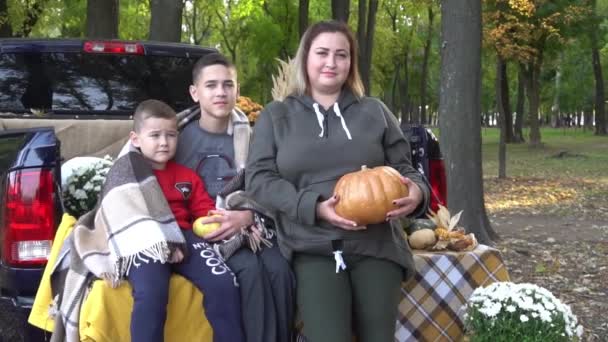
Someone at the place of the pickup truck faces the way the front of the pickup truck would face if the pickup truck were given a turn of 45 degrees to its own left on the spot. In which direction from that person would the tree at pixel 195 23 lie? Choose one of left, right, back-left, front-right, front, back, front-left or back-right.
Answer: right

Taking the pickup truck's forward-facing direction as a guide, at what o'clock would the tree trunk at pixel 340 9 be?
The tree trunk is roughly at 2 o'clock from the pickup truck.

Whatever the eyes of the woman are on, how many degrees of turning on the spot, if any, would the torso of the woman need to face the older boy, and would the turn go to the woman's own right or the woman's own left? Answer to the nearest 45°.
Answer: approximately 135° to the woman's own right

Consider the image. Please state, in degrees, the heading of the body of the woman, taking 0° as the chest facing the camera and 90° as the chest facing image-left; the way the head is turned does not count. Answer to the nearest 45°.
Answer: approximately 0°

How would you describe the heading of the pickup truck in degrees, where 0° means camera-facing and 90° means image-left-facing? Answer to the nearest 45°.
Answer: approximately 135°

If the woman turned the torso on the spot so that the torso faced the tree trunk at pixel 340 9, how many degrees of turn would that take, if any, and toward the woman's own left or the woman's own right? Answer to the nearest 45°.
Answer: approximately 180°

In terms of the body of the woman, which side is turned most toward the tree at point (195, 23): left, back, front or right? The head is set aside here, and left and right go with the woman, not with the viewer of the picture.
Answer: back

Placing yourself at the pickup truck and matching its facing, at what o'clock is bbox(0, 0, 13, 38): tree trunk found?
The tree trunk is roughly at 11 o'clock from the pickup truck.
